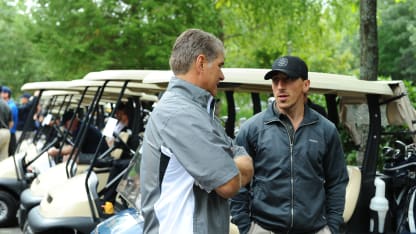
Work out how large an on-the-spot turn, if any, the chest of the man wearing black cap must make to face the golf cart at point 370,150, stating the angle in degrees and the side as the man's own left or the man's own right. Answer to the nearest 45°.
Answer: approximately 135° to the man's own left

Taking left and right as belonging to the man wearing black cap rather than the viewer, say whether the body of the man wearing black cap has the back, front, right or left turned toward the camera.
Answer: front

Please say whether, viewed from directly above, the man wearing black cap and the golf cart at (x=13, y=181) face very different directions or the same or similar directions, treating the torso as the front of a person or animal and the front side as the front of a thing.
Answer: same or similar directions

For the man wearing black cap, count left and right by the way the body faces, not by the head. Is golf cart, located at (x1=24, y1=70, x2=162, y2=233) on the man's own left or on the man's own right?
on the man's own right

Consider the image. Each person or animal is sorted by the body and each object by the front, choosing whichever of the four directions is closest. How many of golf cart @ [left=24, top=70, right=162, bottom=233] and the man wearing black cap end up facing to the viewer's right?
0

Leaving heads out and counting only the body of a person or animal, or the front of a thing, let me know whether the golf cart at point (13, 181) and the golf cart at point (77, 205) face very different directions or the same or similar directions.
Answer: same or similar directions

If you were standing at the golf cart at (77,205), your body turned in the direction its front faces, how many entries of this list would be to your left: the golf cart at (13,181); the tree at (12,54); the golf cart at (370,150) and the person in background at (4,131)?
1

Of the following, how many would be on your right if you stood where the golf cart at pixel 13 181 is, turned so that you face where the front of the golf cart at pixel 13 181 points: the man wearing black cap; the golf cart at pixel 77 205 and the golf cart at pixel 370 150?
0

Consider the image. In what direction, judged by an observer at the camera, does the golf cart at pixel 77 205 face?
facing the viewer and to the left of the viewer

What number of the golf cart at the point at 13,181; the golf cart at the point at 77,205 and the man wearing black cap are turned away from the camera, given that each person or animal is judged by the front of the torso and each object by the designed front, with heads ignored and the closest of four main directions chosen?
0

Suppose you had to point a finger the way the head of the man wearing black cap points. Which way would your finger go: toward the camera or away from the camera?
toward the camera
